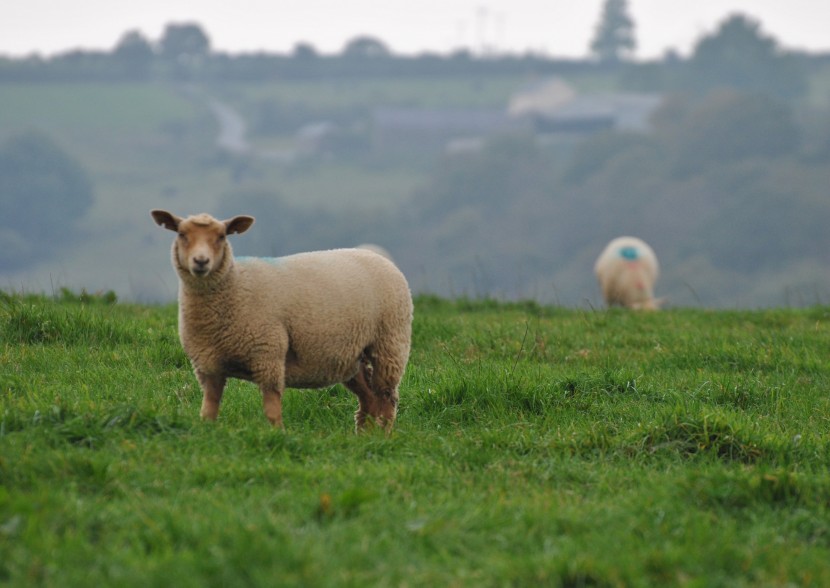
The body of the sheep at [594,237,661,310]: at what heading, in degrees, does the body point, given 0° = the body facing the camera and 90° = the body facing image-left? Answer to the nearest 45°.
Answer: approximately 180°

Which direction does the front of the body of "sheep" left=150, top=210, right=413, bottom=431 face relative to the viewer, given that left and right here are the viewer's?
facing the viewer and to the left of the viewer

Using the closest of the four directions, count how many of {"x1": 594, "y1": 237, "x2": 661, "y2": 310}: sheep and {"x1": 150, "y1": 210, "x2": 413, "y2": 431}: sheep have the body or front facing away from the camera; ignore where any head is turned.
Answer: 1

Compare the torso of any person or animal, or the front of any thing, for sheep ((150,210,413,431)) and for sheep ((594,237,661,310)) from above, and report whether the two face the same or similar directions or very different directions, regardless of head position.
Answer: very different directions

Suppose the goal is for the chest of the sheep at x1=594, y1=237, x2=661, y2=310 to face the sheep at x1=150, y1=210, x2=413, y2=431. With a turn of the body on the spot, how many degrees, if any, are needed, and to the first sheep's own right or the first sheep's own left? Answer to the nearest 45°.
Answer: approximately 180°

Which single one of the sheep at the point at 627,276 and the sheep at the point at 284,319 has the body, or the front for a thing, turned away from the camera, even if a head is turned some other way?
the sheep at the point at 627,276
